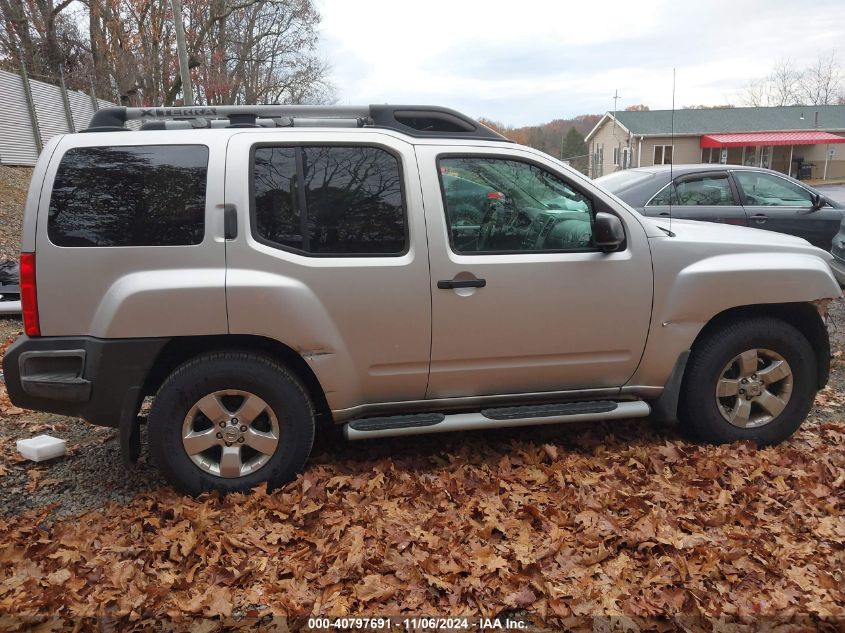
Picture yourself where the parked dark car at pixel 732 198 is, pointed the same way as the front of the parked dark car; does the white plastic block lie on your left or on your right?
on your right

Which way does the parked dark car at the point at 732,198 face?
to the viewer's right

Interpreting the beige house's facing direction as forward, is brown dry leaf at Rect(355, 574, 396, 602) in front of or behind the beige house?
in front

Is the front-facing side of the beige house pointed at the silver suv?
yes

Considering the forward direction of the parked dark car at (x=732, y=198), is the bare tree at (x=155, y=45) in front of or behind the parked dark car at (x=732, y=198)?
behind

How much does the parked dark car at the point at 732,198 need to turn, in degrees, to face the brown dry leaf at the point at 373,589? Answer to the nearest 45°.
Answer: approximately 90° to its right

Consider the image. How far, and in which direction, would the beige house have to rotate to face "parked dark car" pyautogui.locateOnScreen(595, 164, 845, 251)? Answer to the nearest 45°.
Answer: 0° — it already faces it

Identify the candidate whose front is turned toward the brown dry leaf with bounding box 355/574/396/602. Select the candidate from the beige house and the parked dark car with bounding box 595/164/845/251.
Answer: the beige house

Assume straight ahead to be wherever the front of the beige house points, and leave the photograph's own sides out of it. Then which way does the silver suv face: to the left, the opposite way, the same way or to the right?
to the left

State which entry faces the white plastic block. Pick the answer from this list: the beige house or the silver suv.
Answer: the beige house

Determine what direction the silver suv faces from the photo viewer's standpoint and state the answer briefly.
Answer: facing to the right of the viewer

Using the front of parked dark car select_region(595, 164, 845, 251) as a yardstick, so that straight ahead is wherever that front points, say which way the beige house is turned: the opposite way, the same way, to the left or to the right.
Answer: to the right

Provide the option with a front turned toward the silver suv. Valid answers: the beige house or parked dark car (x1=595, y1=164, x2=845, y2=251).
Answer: the beige house

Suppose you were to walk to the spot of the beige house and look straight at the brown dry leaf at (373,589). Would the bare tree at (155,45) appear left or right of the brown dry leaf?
right

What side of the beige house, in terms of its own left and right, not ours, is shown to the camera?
front
